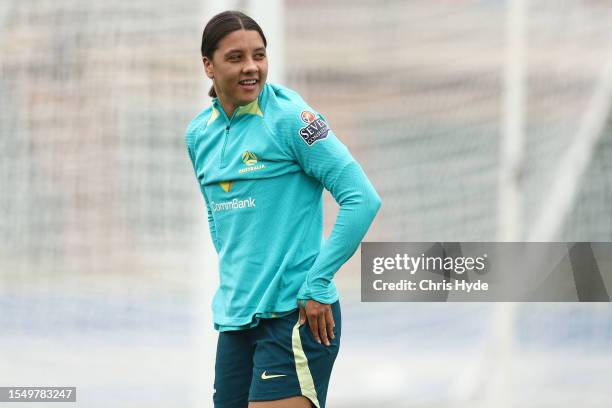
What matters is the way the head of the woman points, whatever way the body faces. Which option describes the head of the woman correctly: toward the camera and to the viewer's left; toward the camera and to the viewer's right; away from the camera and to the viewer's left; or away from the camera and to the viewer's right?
toward the camera and to the viewer's right

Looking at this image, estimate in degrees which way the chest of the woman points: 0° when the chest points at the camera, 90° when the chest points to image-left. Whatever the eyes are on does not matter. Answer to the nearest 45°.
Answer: approximately 45°
